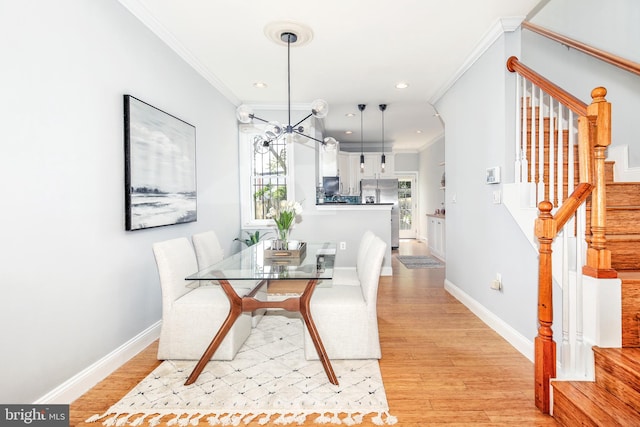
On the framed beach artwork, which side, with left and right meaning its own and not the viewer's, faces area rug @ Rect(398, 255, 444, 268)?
left

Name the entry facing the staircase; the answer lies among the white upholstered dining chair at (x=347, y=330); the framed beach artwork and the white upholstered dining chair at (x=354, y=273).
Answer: the framed beach artwork

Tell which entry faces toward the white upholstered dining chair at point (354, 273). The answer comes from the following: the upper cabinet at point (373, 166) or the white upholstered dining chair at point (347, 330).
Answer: the upper cabinet

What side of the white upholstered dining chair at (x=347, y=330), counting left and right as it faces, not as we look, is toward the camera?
left

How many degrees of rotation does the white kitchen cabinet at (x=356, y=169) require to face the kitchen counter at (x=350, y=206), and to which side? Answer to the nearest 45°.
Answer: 0° — it already faces it

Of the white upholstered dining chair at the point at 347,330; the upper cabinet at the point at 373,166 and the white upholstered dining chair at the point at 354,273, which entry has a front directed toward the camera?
the upper cabinet

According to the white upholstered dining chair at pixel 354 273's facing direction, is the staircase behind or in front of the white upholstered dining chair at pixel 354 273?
behind

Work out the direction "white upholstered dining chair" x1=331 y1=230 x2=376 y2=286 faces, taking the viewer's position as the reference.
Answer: facing to the left of the viewer

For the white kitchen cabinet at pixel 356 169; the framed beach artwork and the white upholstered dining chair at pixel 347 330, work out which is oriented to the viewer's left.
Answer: the white upholstered dining chair

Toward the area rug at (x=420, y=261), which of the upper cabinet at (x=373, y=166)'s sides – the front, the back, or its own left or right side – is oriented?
front

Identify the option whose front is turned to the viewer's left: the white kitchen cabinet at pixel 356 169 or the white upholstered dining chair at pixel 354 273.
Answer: the white upholstered dining chair

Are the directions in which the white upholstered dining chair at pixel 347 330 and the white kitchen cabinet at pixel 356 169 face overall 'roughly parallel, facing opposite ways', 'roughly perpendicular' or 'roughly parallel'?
roughly perpendicular

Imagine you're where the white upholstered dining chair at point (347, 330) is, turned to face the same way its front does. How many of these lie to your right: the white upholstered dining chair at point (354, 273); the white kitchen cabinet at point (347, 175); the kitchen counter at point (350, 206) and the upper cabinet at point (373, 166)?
4

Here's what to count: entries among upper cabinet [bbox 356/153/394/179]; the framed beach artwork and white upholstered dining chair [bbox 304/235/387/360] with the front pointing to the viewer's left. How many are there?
1

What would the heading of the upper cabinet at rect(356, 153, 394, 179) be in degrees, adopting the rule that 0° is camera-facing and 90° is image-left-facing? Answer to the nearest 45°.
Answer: approximately 0°

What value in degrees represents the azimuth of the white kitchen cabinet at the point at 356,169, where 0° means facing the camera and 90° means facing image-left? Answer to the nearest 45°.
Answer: approximately 0°
